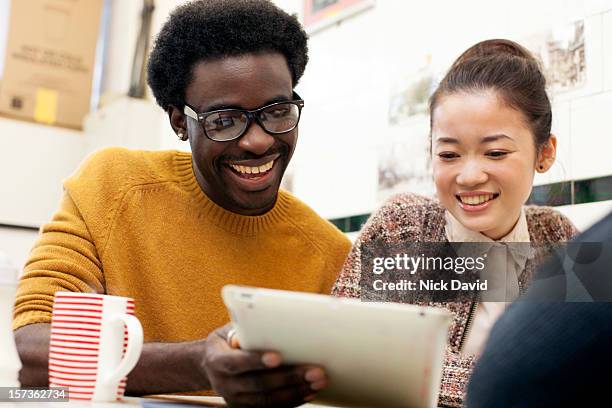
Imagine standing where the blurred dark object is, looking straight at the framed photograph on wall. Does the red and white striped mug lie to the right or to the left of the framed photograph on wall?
left

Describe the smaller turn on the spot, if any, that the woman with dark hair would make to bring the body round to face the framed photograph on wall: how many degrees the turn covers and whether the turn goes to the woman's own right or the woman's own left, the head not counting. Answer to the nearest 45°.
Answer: approximately 135° to the woman's own right

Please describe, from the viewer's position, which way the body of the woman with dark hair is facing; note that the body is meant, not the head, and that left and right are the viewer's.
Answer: facing the viewer

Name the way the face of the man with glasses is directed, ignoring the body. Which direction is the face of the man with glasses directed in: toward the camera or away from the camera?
toward the camera

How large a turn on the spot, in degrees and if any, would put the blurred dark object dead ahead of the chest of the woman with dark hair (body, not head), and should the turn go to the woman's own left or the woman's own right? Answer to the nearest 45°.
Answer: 0° — they already face it

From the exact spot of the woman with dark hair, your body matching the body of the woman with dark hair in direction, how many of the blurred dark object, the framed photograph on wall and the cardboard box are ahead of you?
1

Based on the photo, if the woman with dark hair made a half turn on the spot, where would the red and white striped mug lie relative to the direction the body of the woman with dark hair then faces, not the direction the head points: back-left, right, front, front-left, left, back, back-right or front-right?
back-left

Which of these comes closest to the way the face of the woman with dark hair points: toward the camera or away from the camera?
toward the camera

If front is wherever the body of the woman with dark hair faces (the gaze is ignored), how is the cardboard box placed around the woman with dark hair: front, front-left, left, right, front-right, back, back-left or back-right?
back-right
